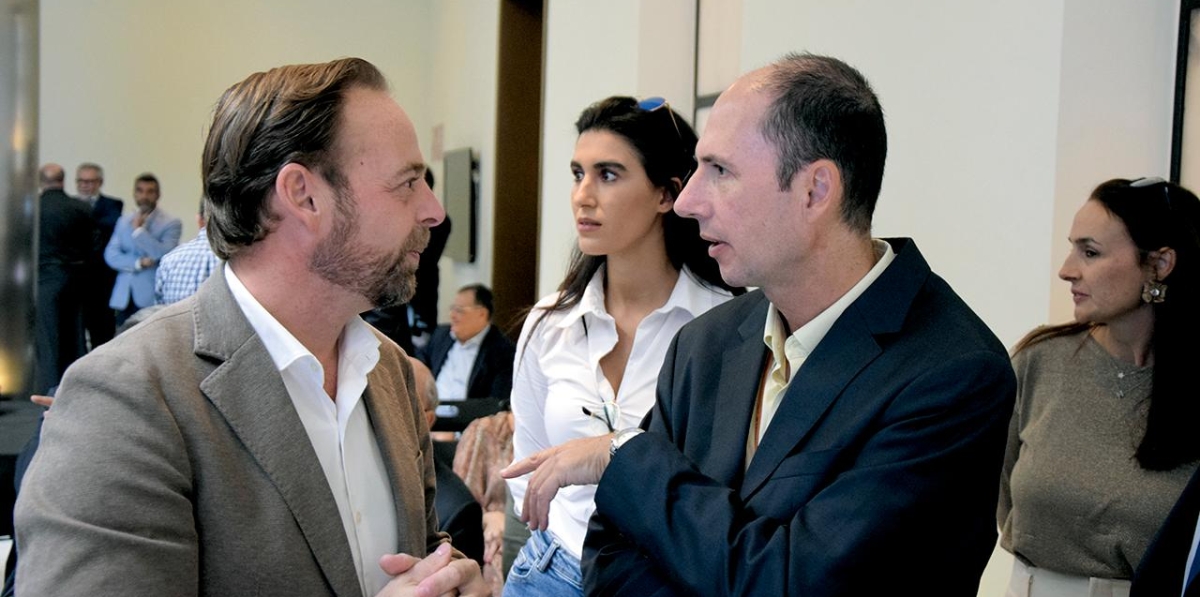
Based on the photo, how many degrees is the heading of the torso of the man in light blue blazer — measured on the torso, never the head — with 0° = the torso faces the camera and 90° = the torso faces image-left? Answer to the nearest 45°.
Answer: approximately 0°

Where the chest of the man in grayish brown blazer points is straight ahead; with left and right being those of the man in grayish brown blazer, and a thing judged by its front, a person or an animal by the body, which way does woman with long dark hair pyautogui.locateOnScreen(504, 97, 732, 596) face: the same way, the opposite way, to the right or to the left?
to the right

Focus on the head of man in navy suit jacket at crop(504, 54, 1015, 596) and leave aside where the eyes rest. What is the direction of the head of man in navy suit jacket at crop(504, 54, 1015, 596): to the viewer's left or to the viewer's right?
to the viewer's left

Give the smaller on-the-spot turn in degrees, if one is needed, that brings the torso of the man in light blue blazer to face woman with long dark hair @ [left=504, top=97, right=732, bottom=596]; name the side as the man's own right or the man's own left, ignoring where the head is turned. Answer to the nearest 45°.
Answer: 0° — they already face them
